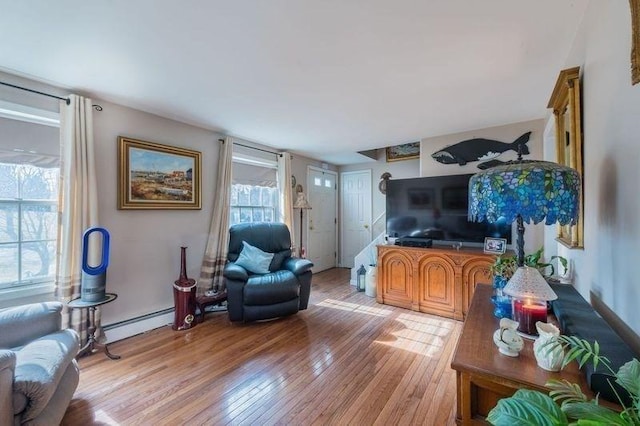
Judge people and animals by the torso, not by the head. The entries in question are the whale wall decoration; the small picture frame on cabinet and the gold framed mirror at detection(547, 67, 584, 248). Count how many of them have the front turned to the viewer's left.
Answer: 2

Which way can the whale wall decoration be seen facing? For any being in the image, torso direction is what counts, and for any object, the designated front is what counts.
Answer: to the viewer's left

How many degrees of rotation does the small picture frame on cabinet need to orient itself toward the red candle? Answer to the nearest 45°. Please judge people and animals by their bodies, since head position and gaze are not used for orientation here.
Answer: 0° — it already faces it

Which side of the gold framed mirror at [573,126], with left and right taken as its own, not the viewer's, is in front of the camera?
left

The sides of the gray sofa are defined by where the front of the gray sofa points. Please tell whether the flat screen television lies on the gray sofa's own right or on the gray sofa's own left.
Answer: on the gray sofa's own left

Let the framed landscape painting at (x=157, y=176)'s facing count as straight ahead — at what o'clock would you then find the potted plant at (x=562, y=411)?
The potted plant is roughly at 1 o'clock from the framed landscape painting.

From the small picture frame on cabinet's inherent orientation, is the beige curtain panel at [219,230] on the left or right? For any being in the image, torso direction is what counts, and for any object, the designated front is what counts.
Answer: on its right

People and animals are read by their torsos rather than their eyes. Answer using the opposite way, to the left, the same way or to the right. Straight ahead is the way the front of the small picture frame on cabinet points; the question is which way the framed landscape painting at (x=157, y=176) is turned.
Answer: to the left

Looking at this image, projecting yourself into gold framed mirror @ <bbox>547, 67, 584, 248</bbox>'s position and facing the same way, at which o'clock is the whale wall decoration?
The whale wall decoration is roughly at 2 o'clock from the gold framed mirror.

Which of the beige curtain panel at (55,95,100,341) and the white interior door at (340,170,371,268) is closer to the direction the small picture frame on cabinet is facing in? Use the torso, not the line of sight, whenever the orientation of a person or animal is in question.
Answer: the beige curtain panel
